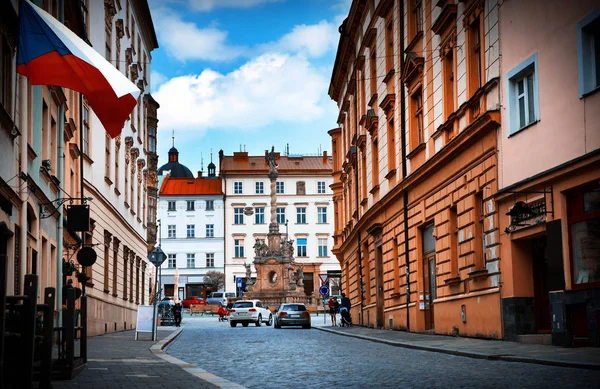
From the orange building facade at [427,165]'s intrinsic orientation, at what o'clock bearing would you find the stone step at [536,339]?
The stone step is roughly at 10 o'clock from the orange building facade.

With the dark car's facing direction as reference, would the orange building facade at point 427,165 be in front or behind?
behind

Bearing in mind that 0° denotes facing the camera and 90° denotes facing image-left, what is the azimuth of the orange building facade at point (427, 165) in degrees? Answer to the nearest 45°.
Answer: approximately 45°

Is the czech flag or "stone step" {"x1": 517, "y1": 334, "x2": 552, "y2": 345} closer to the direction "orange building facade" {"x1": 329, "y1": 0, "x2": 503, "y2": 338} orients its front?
the czech flag

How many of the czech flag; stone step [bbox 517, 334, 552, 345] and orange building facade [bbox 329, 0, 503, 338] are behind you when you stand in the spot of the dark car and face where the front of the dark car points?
3

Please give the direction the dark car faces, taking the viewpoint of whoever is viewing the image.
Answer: facing away from the viewer

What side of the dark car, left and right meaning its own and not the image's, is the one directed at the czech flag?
back

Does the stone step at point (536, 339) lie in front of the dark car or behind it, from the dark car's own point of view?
behind
